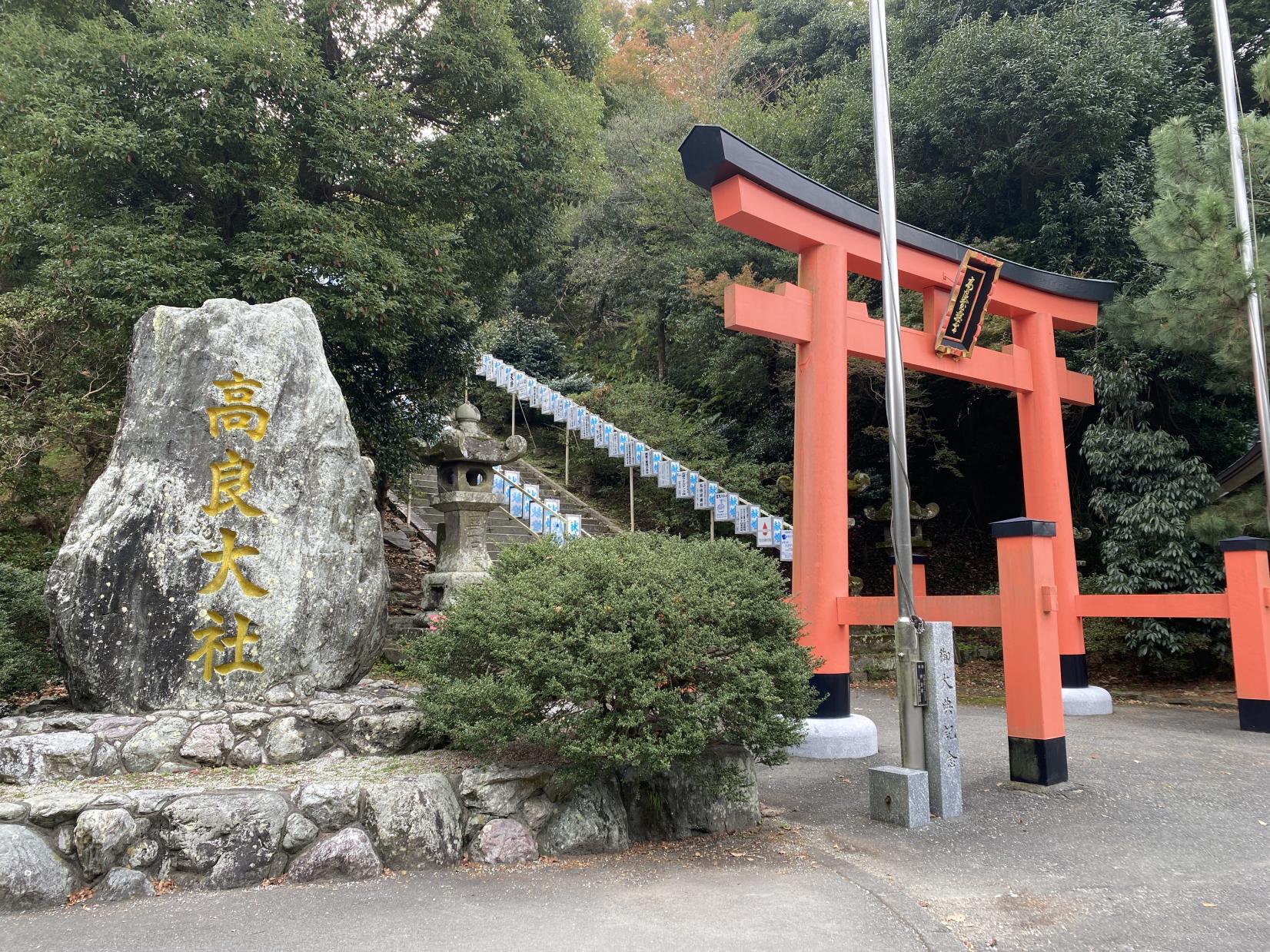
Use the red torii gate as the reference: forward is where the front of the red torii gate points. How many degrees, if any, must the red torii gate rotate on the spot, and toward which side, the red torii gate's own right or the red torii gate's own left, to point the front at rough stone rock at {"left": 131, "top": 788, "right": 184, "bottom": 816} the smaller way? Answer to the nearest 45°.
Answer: approximately 90° to the red torii gate's own right

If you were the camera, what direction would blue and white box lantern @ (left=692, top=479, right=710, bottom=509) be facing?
facing the viewer

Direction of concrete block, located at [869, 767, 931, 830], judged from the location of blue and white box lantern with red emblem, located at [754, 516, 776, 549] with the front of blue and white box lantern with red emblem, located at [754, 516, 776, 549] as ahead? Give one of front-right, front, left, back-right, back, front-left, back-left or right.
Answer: front

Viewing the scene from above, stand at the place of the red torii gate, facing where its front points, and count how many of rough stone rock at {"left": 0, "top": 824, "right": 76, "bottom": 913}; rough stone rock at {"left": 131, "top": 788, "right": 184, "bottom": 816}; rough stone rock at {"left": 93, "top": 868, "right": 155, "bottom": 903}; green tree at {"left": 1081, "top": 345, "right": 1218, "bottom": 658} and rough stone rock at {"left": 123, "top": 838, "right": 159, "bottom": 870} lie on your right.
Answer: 4

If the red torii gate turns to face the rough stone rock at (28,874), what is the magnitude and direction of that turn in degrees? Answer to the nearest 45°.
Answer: approximately 90° to its right

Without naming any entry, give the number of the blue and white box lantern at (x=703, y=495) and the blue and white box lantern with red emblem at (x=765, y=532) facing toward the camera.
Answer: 2

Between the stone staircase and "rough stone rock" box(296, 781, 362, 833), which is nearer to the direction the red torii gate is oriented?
the rough stone rock

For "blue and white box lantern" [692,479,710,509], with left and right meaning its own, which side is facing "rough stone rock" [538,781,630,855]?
front

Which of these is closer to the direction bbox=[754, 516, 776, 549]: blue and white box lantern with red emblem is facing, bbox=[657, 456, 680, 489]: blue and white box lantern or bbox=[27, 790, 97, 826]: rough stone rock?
the rough stone rock

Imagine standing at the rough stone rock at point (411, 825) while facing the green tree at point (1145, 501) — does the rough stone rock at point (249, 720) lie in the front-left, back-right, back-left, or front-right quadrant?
back-left

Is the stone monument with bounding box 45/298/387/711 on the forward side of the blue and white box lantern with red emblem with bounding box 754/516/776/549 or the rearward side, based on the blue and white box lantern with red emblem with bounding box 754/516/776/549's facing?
on the forward side

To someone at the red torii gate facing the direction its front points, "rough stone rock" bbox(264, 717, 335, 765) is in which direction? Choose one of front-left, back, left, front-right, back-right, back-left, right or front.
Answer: right

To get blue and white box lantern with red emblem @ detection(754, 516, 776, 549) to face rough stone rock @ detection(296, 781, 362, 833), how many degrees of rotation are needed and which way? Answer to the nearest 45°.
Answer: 0° — it already faces it

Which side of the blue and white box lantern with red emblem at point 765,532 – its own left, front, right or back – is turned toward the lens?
front
